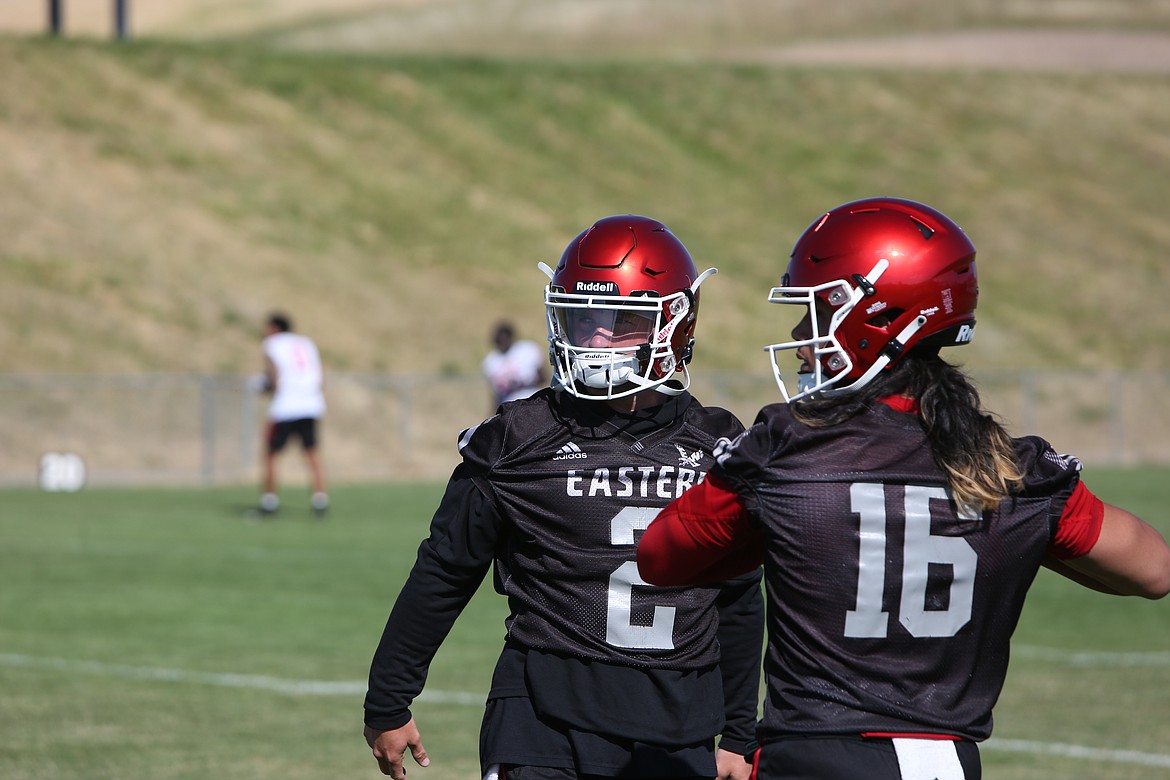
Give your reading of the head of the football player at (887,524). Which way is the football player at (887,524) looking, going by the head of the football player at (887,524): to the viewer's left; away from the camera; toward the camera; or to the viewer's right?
to the viewer's left

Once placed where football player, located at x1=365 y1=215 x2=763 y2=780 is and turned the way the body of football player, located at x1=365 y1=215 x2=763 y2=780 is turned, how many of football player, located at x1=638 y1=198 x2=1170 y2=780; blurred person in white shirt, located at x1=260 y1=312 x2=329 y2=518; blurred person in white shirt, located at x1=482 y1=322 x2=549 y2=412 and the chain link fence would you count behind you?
3

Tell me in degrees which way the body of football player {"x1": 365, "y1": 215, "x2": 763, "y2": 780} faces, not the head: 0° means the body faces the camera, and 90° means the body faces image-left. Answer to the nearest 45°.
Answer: approximately 0°

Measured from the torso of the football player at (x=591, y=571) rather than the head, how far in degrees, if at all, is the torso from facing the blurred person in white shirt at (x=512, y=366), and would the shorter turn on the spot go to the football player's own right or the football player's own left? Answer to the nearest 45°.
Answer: approximately 180°

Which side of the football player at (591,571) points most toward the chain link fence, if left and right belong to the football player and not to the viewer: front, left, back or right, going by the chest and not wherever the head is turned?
back

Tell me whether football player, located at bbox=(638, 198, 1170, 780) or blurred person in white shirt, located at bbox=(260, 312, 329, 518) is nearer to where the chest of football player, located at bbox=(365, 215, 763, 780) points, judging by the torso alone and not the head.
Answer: the football player
